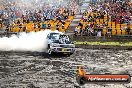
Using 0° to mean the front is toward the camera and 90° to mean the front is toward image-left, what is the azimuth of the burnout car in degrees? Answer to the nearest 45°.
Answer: approximately 315°
